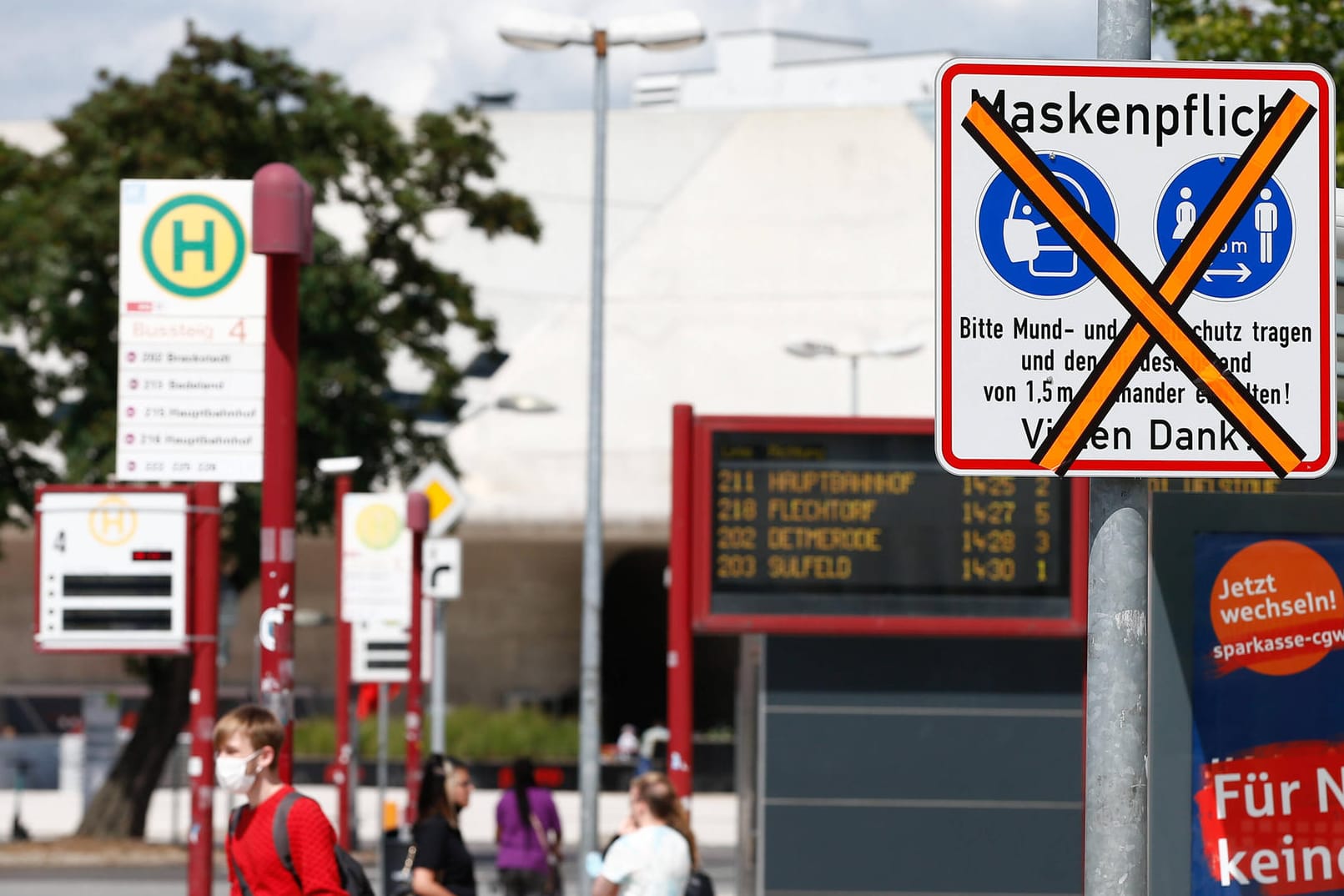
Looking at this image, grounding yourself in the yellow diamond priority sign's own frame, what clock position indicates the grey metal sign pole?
The grey metal sign pole is roughly at 12 o'clock from the yellow diamond priority sign.

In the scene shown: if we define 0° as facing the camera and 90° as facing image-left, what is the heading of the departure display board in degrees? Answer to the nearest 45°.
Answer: approximately 0°

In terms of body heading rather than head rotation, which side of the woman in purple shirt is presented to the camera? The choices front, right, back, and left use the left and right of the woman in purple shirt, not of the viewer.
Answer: back

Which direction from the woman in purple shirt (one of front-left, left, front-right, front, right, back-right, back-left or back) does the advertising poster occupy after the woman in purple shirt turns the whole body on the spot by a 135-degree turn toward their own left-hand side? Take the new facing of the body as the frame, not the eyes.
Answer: front-left

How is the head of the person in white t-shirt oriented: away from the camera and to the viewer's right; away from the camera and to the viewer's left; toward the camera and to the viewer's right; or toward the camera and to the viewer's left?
away from the camera and to the viewer's left

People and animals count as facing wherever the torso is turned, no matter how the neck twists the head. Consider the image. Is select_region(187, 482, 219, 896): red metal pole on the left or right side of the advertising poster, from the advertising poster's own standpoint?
on its right

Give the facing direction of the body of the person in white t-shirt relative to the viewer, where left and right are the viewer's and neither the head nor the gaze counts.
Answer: facing away from the viewer and to the left of the viewer

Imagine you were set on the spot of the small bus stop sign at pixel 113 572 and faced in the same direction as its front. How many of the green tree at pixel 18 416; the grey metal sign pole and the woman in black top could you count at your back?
1

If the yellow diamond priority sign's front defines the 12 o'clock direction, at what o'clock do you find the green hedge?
The green hedge is roughly at 6 o'clock from the yellow diamond priority sign.

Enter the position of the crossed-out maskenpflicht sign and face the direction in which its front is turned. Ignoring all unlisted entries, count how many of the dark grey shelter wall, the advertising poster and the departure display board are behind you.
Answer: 3

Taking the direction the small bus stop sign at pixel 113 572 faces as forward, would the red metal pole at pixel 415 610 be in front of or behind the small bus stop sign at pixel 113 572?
behind

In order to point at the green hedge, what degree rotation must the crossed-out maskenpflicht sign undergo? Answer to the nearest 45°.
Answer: approximately 180°

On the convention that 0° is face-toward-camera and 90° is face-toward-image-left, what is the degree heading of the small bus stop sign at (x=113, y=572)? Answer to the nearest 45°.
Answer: approximately 0°
